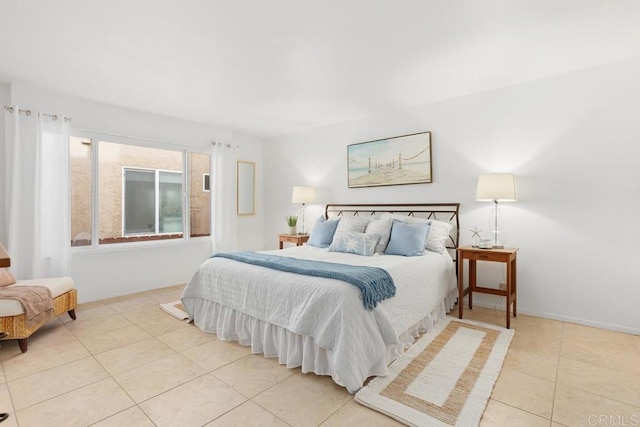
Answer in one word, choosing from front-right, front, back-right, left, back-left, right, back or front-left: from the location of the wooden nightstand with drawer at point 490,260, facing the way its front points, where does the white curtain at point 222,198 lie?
front-right

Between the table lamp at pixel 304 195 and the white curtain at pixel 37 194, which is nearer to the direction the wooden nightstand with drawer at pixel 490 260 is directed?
the white curtain

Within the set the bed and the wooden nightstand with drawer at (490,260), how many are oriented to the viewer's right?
0

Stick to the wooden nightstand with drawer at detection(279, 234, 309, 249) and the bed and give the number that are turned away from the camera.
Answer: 0

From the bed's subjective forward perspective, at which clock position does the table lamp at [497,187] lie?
The table lamp is roughly at 7 o'clock from the bed.

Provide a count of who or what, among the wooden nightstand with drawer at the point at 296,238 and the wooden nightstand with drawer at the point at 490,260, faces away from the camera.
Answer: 0

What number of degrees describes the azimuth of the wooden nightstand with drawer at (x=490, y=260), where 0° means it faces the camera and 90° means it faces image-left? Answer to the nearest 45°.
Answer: approximately 45°

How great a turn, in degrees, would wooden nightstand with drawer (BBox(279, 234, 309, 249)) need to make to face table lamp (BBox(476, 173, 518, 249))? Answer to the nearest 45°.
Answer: approximately 90° to its left

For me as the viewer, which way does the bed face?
facing the viewer and to the left of the viewer

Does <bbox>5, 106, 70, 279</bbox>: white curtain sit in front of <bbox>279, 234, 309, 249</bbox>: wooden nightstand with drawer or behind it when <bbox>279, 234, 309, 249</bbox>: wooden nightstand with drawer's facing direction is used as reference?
in front

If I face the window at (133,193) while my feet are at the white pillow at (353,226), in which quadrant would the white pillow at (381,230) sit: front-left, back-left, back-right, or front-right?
back-left

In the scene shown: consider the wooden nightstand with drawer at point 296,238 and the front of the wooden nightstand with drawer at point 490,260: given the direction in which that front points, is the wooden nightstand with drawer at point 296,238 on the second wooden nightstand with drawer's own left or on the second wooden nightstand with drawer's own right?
on the second wooden nightstand with drawer's own right

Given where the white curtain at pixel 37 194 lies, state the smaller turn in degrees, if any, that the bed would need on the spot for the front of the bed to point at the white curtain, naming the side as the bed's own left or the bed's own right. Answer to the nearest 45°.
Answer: approximately 45° to the bed's own right

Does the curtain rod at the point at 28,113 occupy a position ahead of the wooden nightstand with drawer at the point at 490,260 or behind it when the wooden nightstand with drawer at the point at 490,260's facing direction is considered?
ahead
